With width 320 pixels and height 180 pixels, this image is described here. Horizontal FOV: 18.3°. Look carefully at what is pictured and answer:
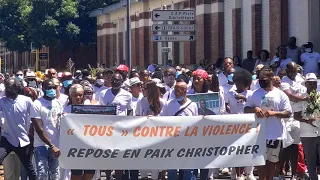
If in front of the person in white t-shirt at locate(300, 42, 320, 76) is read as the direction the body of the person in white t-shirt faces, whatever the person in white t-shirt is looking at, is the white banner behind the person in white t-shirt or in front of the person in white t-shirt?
in front

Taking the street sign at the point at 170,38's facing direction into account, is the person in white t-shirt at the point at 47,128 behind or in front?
in front

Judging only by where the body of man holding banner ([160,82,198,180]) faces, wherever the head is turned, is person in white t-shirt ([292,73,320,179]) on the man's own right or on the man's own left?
on the man's own left

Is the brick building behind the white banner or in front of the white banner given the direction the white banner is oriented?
behind

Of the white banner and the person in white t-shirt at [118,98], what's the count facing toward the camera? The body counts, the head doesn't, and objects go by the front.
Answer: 2

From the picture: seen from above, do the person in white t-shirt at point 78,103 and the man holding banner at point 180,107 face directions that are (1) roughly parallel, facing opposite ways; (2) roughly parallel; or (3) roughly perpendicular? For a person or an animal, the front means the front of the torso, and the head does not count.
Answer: roughly parallel

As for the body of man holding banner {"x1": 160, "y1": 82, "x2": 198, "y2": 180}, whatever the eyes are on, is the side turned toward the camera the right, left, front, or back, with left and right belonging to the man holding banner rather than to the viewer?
front

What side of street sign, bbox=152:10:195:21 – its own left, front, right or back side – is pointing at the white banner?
front

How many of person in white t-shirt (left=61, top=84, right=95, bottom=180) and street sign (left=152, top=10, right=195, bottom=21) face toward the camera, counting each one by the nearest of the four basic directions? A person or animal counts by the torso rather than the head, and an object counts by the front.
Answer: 2

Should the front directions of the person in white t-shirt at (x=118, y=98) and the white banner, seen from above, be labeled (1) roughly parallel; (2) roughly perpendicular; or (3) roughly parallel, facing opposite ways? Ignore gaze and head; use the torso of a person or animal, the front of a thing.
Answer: roughly parallel

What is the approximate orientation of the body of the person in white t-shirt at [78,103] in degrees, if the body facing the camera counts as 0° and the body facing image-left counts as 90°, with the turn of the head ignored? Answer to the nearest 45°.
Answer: approximately 0°

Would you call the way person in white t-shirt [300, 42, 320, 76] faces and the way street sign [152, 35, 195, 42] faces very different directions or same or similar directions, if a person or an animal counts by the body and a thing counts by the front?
same or similar directions
